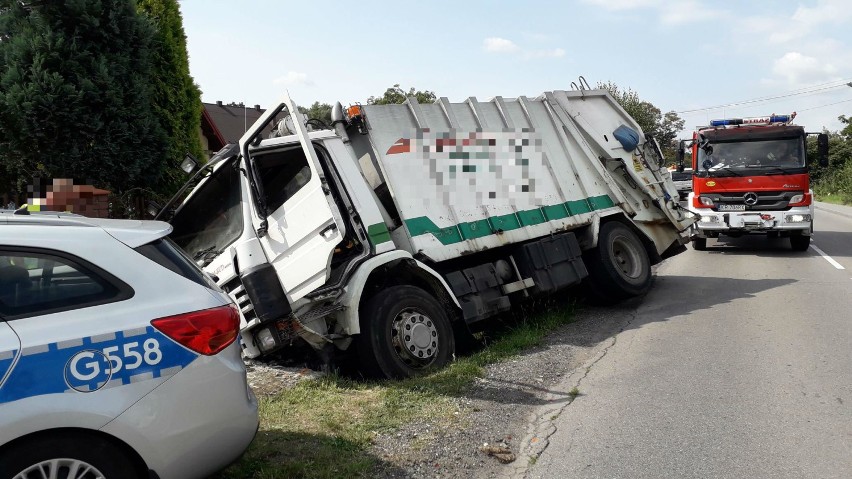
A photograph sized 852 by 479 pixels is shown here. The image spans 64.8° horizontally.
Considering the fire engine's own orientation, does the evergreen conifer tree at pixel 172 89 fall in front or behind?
in front

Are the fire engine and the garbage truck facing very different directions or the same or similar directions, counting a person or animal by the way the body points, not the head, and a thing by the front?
same or similar directions

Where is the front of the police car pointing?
to the viewer's left

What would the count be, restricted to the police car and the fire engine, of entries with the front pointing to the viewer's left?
1

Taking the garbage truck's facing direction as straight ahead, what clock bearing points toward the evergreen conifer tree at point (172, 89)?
The evergreen conifer tree is roughly at 3 o'clock from the garbage truck.

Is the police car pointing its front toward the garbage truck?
no

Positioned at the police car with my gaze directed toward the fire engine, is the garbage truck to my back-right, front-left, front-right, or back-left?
front-left

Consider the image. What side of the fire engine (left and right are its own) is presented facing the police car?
front

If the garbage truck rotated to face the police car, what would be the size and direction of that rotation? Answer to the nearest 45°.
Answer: approximately 45° to its left

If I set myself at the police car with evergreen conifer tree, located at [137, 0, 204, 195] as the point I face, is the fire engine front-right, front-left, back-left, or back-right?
front-right

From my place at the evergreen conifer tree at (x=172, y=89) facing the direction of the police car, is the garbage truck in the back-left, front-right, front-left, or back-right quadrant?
front-left

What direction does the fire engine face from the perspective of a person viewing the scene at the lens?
facing the viewer

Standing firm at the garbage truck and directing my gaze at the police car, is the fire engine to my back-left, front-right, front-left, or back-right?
back-left
